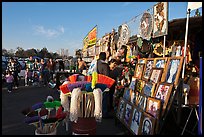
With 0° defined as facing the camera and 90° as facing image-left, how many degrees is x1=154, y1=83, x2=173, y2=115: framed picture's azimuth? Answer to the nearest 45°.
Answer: approximately 45°

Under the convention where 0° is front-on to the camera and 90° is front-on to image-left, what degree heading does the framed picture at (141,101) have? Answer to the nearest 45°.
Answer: approximately 45°

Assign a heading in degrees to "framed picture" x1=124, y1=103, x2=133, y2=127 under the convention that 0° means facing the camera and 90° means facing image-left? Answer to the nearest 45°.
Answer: approximately 45°
